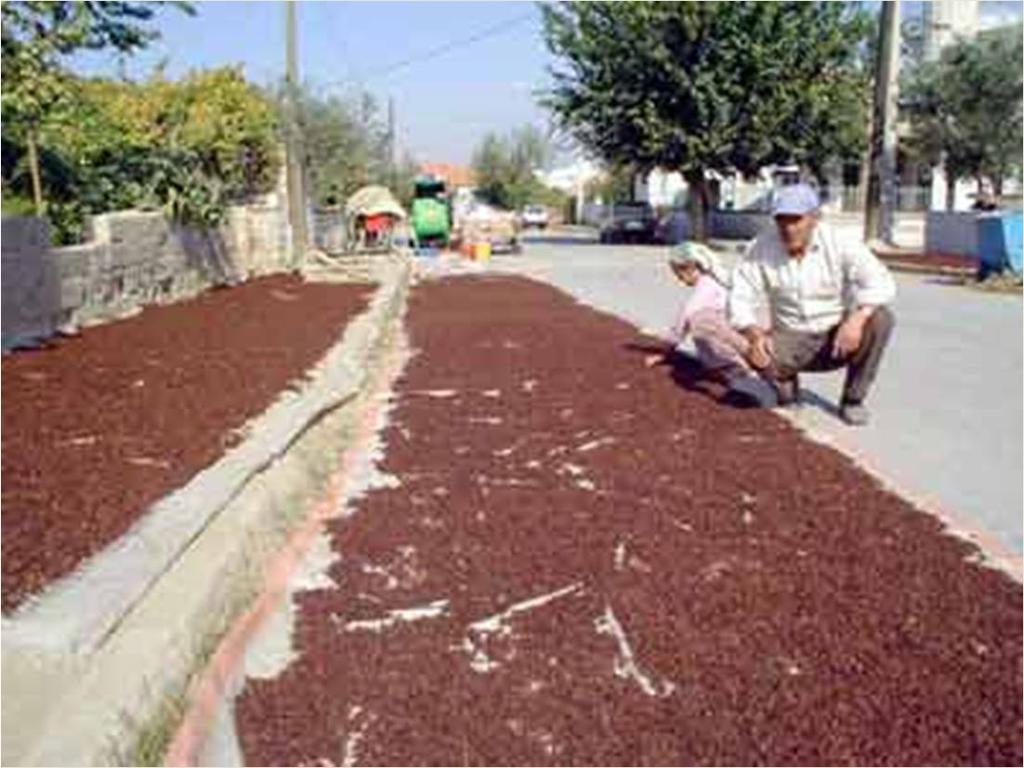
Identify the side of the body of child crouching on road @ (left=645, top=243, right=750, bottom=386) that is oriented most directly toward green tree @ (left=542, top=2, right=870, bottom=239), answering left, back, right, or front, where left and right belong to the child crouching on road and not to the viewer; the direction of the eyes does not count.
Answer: right

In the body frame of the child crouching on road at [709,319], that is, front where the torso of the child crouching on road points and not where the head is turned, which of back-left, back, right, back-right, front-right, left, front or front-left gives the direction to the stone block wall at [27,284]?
front

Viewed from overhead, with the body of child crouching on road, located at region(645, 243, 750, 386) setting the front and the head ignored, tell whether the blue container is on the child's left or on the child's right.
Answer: on the child's right

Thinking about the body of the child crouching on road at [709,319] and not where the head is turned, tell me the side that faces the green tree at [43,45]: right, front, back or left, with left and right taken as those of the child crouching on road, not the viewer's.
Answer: front

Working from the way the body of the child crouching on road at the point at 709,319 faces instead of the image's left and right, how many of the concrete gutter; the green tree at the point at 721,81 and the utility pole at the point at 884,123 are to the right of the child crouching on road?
2

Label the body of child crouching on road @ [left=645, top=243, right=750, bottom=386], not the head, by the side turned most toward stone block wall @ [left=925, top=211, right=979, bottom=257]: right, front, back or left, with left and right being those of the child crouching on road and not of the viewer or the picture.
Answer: right

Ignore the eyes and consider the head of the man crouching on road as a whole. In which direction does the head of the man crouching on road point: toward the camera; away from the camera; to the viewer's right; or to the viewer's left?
toward the camera

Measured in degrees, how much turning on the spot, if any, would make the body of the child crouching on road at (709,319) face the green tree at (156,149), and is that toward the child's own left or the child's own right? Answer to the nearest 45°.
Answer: approximately 45° to the child's own right

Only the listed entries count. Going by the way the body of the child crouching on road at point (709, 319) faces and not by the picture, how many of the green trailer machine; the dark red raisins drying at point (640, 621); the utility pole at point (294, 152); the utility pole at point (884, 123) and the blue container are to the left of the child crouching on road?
1

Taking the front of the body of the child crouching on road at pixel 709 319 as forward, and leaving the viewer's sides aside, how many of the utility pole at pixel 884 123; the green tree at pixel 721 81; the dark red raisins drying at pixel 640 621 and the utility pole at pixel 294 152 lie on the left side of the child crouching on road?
1

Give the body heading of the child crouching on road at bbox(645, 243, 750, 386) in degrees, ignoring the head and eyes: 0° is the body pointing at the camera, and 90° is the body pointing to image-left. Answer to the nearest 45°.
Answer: approximately 90°
